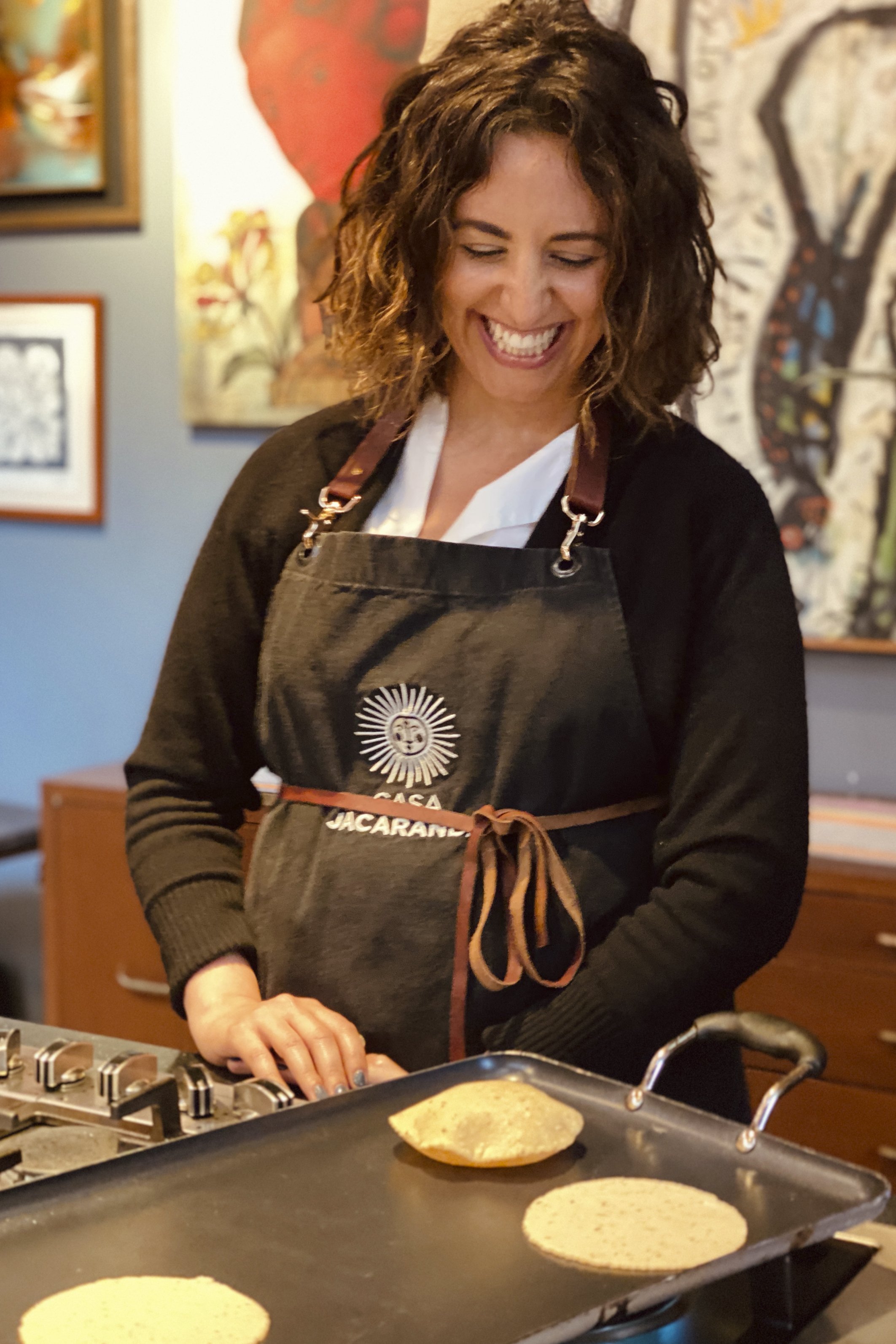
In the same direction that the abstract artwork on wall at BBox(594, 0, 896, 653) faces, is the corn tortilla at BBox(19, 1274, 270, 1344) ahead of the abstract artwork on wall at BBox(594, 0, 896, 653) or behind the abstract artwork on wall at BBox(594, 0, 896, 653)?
ahead

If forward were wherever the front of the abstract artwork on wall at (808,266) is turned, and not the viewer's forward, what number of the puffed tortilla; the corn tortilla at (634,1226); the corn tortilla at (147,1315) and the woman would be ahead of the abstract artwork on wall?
4

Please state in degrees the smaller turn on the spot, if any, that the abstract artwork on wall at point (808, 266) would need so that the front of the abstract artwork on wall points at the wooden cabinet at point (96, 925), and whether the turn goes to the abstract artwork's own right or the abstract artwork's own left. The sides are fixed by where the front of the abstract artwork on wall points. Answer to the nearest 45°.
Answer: approximately 90° to the abstract artwork's own right

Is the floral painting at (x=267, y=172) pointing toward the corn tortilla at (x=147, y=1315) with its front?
yes

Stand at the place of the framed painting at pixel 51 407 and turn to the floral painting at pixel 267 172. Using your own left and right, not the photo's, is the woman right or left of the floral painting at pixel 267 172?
right

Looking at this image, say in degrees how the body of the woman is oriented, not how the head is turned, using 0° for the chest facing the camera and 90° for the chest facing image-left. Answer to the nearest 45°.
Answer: approximately 0°

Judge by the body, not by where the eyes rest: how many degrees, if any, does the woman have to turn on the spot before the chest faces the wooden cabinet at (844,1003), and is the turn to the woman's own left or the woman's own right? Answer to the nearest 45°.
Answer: approximately 135° to the woman's own left

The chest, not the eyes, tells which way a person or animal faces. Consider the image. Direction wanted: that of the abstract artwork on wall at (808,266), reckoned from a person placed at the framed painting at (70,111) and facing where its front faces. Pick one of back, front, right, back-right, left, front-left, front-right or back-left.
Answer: front-left

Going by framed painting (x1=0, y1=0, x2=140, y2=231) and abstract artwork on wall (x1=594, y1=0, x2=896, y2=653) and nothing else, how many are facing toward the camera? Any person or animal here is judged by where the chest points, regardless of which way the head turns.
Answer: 2

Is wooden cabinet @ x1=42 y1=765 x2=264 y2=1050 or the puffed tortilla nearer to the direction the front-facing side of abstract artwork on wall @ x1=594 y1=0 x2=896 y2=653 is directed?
the puffed tortilla
